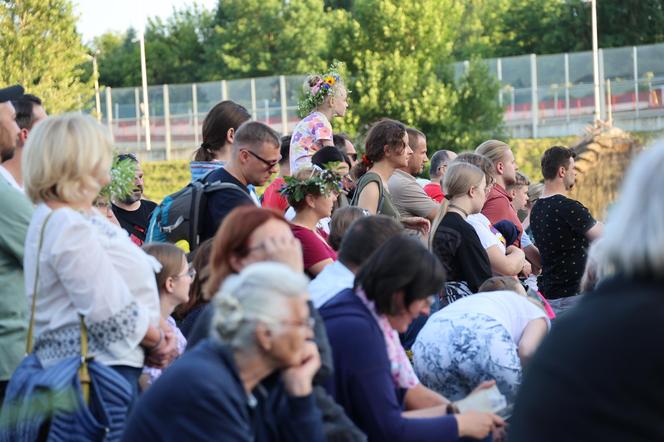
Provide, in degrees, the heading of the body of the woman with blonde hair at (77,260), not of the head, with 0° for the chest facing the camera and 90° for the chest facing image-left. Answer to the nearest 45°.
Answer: approximately 270°

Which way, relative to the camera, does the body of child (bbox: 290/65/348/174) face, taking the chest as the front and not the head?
to the viewer's right

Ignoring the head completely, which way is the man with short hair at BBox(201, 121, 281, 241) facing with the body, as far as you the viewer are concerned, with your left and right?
facing to the right of the viewer

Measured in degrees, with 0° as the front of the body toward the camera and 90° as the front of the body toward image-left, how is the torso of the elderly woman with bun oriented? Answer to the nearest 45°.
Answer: approximately 270°

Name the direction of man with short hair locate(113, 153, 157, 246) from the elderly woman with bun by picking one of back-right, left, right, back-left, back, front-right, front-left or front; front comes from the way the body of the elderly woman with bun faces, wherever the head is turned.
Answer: left

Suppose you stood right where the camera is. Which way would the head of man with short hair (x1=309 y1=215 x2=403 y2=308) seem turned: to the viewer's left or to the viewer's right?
to the viewer's right

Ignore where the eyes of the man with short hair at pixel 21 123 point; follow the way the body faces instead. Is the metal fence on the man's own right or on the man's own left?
on the man's own left

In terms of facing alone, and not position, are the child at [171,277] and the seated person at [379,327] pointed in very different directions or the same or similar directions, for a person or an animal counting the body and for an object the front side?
same or similar directions

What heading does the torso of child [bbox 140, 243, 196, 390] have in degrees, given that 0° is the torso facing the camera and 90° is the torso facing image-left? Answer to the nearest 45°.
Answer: approximately 270°

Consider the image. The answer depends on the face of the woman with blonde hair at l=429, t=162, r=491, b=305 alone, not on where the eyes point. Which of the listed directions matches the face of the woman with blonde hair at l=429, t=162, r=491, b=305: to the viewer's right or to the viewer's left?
to the viewer's right

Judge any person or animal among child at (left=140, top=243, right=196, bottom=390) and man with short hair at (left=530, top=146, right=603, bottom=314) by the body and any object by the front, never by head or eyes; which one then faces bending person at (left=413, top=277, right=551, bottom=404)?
the child

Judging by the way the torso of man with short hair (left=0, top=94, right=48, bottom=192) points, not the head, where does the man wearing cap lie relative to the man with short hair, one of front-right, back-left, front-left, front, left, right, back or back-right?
right

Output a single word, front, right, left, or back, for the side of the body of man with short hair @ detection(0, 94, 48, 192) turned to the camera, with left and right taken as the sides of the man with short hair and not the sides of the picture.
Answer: right

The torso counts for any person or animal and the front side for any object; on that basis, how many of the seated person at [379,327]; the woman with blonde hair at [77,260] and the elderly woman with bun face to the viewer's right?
3

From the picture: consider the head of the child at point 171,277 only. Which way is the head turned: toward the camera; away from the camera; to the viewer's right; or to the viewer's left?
to the viewer's right
